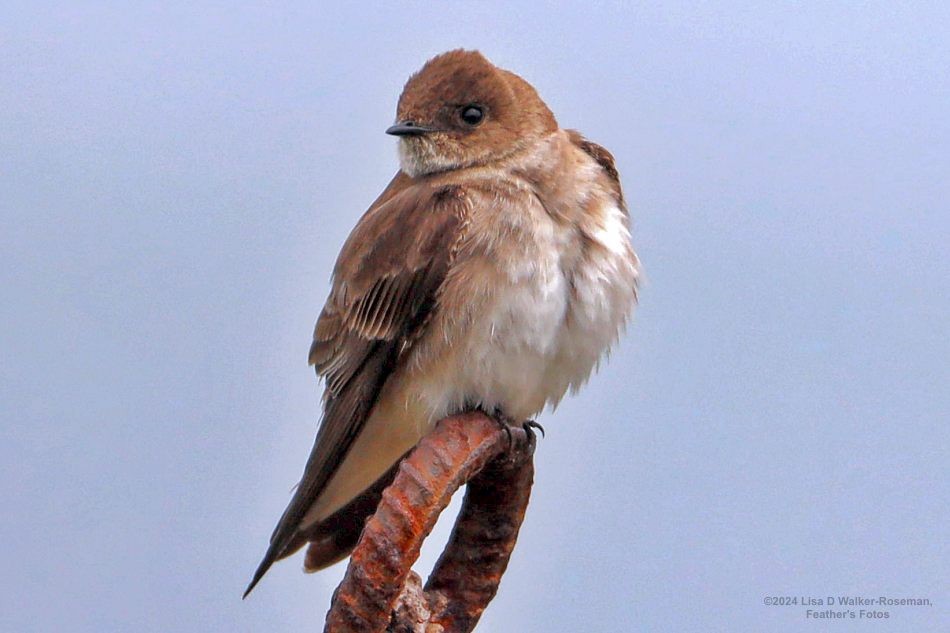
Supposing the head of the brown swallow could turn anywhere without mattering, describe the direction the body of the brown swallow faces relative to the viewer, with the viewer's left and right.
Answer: facing the viewer and to the right of the viewer
